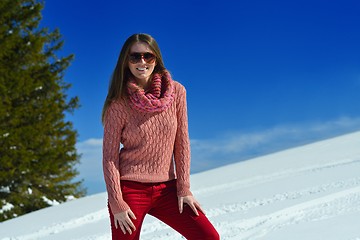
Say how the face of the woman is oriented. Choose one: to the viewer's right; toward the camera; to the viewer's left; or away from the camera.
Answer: toward the camera

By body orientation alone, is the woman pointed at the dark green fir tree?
no

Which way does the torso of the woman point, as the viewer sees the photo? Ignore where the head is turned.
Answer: toward the camera
